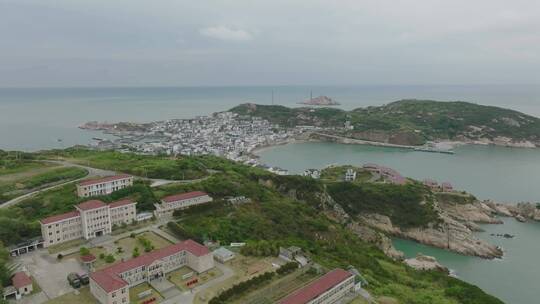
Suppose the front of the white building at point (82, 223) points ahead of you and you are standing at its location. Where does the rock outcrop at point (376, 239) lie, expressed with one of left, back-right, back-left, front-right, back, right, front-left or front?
front-left

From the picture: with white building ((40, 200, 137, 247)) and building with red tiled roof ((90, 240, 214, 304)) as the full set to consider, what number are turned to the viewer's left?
0

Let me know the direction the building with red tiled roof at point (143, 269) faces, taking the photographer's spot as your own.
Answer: facing the viewer and to the right of the viewer

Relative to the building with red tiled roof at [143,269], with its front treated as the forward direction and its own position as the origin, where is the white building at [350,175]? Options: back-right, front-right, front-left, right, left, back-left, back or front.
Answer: left

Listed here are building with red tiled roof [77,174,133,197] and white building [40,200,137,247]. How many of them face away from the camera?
0

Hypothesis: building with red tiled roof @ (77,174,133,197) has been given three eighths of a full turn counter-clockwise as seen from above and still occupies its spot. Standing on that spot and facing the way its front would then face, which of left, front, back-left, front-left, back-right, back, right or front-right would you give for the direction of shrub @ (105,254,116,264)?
back

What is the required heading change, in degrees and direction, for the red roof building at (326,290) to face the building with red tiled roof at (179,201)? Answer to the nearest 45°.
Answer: approximately 180°

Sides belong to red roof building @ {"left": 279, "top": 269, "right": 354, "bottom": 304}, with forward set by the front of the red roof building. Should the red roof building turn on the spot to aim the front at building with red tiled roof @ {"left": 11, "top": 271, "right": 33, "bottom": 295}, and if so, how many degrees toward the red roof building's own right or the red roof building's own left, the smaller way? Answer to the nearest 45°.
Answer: approximately 135° to the red roof building's own right

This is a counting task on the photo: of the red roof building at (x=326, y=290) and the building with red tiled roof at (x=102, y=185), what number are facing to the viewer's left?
0

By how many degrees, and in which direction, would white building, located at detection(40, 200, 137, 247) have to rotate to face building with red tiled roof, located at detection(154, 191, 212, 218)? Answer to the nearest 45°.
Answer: approximately 45° to its left
